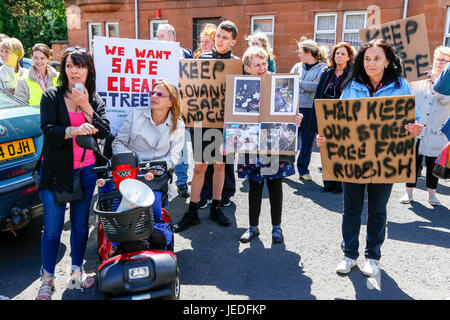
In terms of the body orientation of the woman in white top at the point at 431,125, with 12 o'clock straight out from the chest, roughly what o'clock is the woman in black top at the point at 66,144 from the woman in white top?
The woman in black top is roughly at 1 o'clock from the woman in white top.

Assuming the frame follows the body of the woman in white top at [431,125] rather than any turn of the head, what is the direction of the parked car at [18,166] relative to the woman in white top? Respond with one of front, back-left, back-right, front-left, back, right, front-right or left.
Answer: front-right

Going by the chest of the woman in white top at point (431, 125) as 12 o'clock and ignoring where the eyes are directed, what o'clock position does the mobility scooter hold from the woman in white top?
The mobility scooter is roughly at 1 o'clock from the woman in white top.

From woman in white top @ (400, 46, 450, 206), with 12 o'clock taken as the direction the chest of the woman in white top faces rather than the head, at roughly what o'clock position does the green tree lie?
The green tree is roughly at 4 o'clock from the woman in white top.

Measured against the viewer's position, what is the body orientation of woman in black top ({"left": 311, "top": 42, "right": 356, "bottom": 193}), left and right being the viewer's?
facing the viewer and to the left of the viewer

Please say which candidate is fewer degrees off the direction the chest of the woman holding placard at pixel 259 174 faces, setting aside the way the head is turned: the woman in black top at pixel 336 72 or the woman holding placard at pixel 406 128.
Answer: the woman holding placard

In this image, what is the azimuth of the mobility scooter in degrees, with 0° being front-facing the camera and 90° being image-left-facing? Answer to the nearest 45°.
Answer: approximately 0°

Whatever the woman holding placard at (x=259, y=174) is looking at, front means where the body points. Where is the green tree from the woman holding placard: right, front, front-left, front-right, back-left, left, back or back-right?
back-right

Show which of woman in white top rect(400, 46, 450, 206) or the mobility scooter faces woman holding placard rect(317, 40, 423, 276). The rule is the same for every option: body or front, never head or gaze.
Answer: the woman in white top

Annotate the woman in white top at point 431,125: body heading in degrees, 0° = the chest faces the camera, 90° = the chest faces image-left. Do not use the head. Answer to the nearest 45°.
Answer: approximately 0°

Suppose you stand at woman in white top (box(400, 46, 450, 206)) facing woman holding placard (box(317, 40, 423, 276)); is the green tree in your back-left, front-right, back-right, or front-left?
back-right
